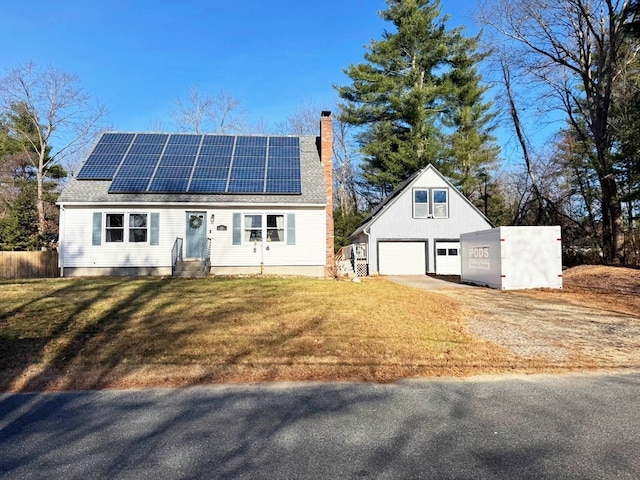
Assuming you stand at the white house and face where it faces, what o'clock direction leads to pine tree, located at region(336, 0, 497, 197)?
The pine tree is roughly at 8 o'clock from the white house.

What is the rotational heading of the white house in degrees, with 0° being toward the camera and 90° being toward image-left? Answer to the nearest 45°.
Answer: approximately 0°

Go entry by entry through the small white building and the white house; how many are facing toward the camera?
2

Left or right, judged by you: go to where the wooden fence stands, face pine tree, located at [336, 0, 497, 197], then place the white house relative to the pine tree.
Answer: right

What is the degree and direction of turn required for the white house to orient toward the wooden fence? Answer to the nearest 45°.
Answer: approximately 135° to its right

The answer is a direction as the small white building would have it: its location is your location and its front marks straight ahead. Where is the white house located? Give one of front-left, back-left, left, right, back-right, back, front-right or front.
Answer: front-right

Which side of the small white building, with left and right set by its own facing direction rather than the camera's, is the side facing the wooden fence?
right

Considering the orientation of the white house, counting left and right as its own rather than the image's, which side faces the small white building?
left
